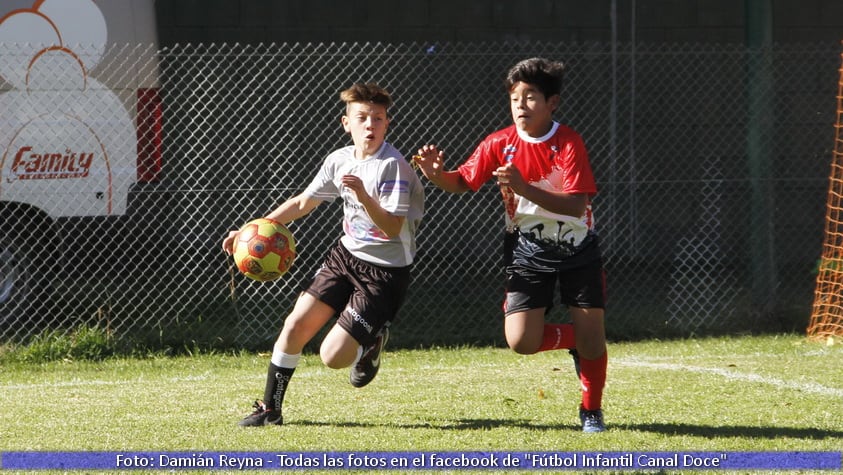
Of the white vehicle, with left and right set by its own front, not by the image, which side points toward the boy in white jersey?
left

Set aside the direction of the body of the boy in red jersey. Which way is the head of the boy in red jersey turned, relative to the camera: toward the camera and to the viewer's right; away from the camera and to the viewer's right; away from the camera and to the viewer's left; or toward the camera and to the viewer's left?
toward the camera and to the viewer's left

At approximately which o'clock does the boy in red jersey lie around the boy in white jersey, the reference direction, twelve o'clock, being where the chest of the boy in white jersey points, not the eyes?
The boy in red jersey is roughly at 8 o'clock from the boy in white jersey.

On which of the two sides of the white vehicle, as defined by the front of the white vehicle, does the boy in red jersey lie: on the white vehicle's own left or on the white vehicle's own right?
on the white vehicle's own left

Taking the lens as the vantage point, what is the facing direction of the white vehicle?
facing to the left of the viewer

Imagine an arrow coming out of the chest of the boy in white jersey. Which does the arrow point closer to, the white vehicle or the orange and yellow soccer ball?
the orange and yellow soccer ball

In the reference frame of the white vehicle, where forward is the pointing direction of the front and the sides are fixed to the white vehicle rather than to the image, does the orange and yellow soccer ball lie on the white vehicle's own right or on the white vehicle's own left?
on the white vehicle's own left

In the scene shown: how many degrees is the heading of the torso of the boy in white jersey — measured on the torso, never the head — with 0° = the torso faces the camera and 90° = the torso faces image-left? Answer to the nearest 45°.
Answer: approximately 45°

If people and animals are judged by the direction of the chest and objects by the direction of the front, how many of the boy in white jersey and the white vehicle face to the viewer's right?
0
